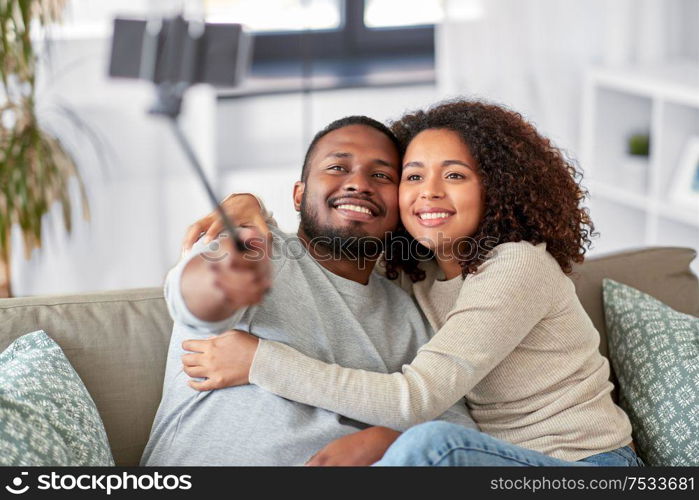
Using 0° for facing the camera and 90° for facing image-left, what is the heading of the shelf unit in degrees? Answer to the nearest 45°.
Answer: approximately 45°

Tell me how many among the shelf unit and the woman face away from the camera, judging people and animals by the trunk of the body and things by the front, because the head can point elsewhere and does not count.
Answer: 0

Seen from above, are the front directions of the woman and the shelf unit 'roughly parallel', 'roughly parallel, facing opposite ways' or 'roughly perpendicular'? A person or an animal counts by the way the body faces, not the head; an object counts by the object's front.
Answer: roughly parallel

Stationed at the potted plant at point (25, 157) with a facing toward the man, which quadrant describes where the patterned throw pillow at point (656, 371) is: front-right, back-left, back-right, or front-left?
front-left

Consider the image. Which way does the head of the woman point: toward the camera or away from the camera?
toward the camera

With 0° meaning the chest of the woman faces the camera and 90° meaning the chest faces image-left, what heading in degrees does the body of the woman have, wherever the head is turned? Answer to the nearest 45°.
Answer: approximately 45°

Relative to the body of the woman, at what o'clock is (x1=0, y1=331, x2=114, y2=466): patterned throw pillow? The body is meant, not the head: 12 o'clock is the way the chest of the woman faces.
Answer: The patterned throw pillow is roughly at 1 o'clock from the woman.

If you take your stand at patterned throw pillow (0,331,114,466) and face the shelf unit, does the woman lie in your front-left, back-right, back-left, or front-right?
front-right

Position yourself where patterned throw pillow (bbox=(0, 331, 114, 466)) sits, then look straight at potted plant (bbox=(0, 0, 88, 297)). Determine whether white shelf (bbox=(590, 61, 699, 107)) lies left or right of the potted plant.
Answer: right

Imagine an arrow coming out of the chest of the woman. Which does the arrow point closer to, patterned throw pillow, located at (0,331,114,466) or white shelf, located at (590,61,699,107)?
the patterned throw pillow

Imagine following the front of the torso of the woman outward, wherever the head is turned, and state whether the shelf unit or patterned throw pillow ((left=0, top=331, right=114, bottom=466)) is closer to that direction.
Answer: the patterned throw pillow

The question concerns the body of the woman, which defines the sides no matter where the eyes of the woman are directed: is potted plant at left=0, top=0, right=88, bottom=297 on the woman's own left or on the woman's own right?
on the woman's own right

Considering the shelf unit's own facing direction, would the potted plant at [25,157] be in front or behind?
in front
